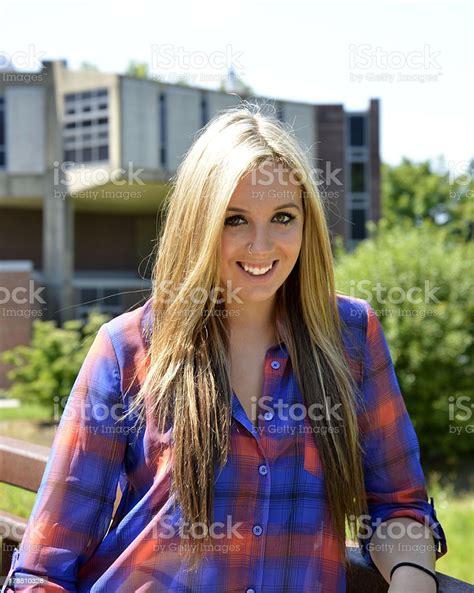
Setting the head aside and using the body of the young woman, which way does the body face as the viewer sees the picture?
toward the camera

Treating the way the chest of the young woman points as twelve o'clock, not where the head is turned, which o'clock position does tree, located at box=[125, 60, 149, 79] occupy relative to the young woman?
The tree is roughly at 6 o'clock from the young woman.

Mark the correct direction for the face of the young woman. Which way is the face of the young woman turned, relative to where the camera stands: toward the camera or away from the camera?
toward the camera

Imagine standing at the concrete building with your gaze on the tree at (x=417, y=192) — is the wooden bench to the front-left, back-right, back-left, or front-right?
back-right

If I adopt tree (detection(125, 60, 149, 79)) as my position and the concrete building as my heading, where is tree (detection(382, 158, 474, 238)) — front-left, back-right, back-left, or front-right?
front-left
